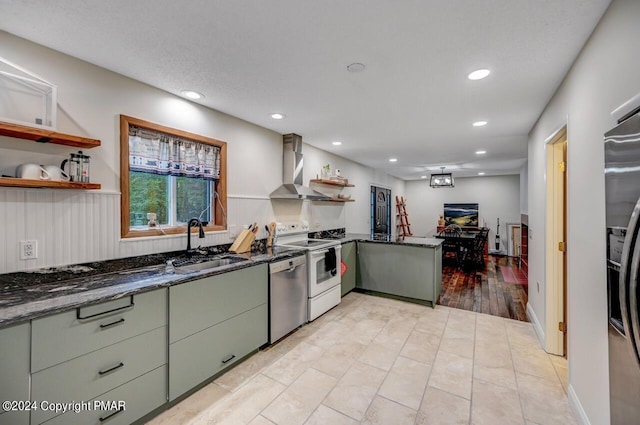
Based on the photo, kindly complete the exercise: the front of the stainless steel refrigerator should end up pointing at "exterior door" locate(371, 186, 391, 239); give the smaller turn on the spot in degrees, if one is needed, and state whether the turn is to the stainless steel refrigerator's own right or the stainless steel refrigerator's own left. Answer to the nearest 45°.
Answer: approximately 45° to the stainless steel refrigerator's own right

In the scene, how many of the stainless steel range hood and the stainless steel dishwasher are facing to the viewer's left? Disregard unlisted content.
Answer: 0

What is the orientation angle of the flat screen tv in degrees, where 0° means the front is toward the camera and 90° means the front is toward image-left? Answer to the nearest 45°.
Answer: approximately 0°

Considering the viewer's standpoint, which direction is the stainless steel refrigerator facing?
facing to the left of the viewer

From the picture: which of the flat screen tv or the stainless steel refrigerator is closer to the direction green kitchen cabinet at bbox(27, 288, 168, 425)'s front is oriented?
the stainless steel refrigerator

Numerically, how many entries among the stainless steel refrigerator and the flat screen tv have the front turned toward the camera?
1

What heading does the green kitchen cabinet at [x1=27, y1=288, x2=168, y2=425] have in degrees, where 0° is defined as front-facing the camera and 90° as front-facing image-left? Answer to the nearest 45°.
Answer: approximately 315°

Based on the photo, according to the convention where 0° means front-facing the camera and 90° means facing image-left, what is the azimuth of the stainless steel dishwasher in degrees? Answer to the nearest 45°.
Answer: approximately 315°
